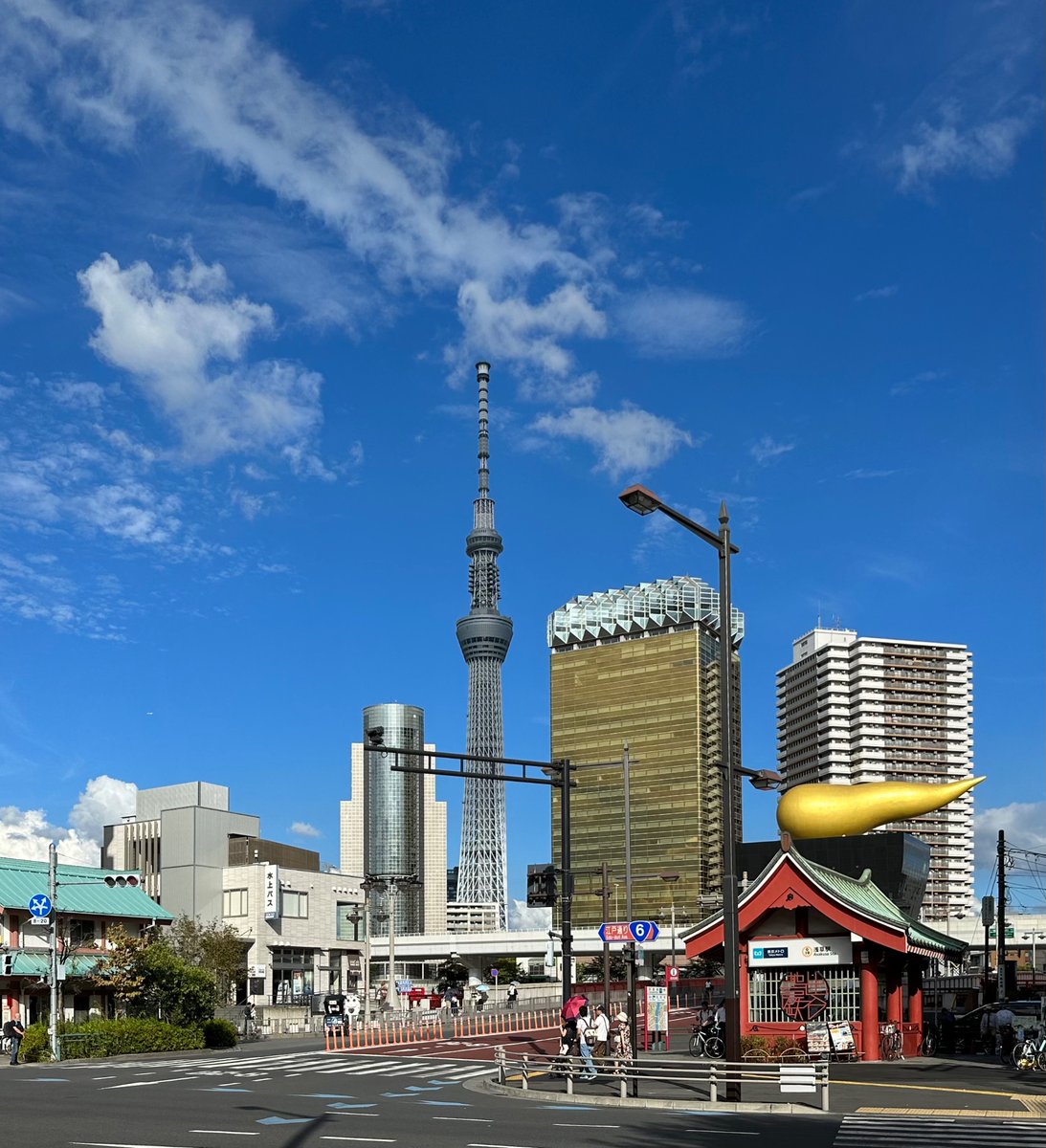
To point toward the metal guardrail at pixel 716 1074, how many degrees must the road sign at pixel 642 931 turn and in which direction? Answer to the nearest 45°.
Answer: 0° — it already faces it

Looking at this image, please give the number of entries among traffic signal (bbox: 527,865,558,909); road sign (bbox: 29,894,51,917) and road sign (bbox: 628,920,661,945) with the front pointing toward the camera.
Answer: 2

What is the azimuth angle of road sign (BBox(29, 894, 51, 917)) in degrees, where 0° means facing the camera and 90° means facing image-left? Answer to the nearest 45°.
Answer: approximately 0°

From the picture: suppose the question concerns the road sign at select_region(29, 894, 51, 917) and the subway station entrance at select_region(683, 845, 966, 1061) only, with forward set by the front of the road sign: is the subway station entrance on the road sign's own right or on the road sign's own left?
on the road sign's own left

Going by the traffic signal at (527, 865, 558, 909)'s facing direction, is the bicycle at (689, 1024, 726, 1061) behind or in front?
in front

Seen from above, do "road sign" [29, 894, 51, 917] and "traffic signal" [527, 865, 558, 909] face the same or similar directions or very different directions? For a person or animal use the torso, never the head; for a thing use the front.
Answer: very different directions

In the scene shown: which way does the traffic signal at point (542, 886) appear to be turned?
away from the camera

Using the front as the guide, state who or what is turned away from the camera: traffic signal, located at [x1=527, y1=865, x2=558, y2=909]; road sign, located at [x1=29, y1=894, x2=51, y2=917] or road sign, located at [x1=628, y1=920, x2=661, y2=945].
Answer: the traffic signal
